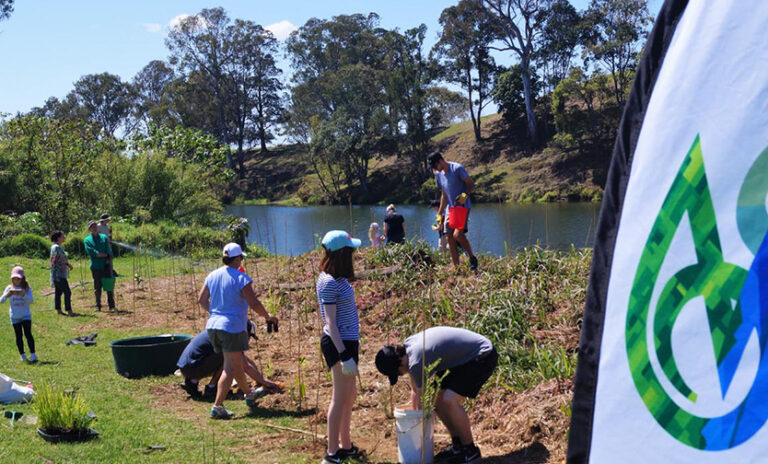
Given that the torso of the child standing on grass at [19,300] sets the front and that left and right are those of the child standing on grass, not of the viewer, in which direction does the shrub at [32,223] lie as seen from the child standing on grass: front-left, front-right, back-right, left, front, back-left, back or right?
back

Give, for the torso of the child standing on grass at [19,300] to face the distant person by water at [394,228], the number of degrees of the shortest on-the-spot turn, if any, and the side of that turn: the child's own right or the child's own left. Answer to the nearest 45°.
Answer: approximately 135° to the child's own left

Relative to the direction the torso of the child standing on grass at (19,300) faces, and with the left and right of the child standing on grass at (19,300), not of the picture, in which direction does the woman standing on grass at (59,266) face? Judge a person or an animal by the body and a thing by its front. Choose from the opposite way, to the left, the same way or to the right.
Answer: to the left

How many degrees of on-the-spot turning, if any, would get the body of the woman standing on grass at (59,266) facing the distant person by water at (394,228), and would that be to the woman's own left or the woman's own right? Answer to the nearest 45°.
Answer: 0° — they already face them

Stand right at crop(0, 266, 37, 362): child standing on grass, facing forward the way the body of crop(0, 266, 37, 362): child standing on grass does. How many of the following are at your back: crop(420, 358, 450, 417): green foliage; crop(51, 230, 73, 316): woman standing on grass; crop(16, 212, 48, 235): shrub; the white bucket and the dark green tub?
2

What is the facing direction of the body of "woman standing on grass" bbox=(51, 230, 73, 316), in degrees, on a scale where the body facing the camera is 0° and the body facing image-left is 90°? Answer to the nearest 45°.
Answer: approximately 270°

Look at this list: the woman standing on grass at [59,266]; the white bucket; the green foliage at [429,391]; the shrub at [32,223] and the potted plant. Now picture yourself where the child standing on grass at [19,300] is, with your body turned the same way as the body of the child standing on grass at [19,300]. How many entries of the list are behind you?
2

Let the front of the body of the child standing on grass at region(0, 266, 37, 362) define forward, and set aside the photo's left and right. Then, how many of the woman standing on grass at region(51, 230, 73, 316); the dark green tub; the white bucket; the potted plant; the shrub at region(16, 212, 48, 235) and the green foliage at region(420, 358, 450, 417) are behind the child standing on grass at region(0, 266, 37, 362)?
2

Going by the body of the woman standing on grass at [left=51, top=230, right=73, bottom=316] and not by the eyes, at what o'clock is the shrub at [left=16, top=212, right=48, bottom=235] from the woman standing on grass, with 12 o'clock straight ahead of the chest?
The shrub is roughly at 9 o'clock from the woman standing on grass.

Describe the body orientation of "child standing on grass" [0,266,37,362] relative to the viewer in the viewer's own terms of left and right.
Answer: facing the viewer
